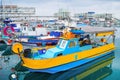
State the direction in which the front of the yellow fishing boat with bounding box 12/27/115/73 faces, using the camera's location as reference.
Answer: facing the viewer and to the left of the viewer
